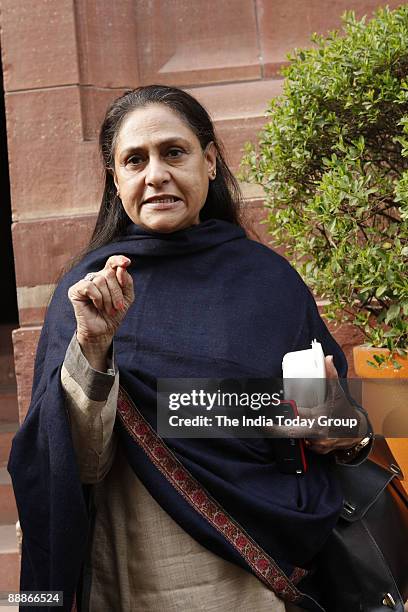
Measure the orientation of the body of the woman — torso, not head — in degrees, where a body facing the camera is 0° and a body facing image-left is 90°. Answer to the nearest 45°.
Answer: approximately 0°

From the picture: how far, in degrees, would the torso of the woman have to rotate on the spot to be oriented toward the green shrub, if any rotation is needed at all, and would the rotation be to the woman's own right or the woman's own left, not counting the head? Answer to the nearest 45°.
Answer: approximately 135° to the woman's own left

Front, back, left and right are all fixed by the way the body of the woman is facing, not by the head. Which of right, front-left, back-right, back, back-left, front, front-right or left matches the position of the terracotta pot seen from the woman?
back-left
